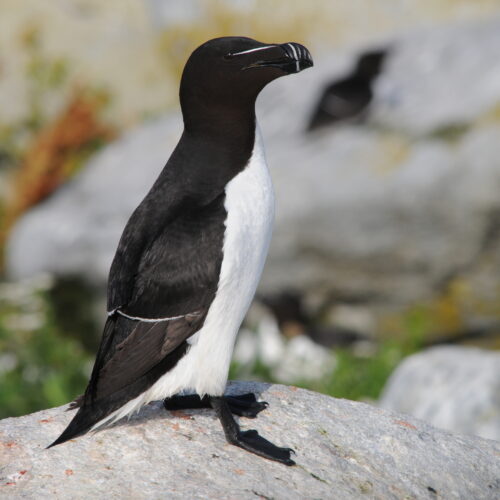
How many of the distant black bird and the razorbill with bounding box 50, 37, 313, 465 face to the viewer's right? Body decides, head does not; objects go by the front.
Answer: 2

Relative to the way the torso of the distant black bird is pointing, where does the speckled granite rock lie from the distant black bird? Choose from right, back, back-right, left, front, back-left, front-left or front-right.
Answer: right

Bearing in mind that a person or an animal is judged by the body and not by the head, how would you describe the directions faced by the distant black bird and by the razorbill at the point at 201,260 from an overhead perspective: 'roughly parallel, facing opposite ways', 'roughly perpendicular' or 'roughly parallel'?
roughly parallel

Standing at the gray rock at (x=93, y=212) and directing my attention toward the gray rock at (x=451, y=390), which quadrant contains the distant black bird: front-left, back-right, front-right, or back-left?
front-left

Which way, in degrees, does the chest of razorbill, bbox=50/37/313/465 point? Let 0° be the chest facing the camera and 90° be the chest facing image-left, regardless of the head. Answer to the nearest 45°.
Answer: approximately 270°

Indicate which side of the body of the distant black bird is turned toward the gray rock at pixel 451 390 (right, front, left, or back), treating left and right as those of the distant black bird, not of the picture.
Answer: right

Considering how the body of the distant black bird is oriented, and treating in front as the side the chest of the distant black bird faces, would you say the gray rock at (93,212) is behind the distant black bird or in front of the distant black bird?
behind
